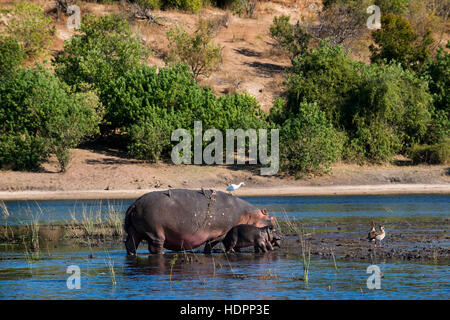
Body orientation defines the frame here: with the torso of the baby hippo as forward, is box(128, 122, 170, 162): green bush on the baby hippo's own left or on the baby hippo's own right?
on the baby hippo's own left

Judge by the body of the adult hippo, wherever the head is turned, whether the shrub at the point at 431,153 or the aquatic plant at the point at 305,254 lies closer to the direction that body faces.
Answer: the aquatic plant

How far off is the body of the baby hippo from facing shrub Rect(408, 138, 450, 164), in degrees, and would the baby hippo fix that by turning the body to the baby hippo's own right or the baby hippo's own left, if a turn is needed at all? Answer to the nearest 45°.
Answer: approximately 90° to the baby hippo's own left

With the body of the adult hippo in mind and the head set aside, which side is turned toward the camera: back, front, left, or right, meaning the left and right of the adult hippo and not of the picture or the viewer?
right

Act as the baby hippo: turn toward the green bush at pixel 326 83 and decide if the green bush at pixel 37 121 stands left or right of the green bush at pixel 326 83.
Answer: left

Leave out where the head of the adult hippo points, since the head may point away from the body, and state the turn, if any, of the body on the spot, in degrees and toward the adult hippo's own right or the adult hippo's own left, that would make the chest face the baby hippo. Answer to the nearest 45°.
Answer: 0° — it already faces it

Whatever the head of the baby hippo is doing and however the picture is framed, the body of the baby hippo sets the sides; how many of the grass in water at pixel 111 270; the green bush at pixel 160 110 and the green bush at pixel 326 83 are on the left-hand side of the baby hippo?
2

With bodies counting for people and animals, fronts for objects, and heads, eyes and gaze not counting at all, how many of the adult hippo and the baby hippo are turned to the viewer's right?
2

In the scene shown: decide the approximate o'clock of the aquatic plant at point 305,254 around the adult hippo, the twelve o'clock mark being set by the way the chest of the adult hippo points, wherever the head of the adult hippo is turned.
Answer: The aquatic plant is roughly at 2 o'clock from the adult hippo.

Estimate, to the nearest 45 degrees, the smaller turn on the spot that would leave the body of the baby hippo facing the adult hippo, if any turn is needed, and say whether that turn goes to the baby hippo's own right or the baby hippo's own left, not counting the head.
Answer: approximately 180°

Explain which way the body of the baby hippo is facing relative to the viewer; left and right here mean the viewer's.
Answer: facing to the right of the viewer

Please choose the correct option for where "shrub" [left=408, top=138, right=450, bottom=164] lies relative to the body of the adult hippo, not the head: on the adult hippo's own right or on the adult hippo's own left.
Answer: on the adult hippo's own left
